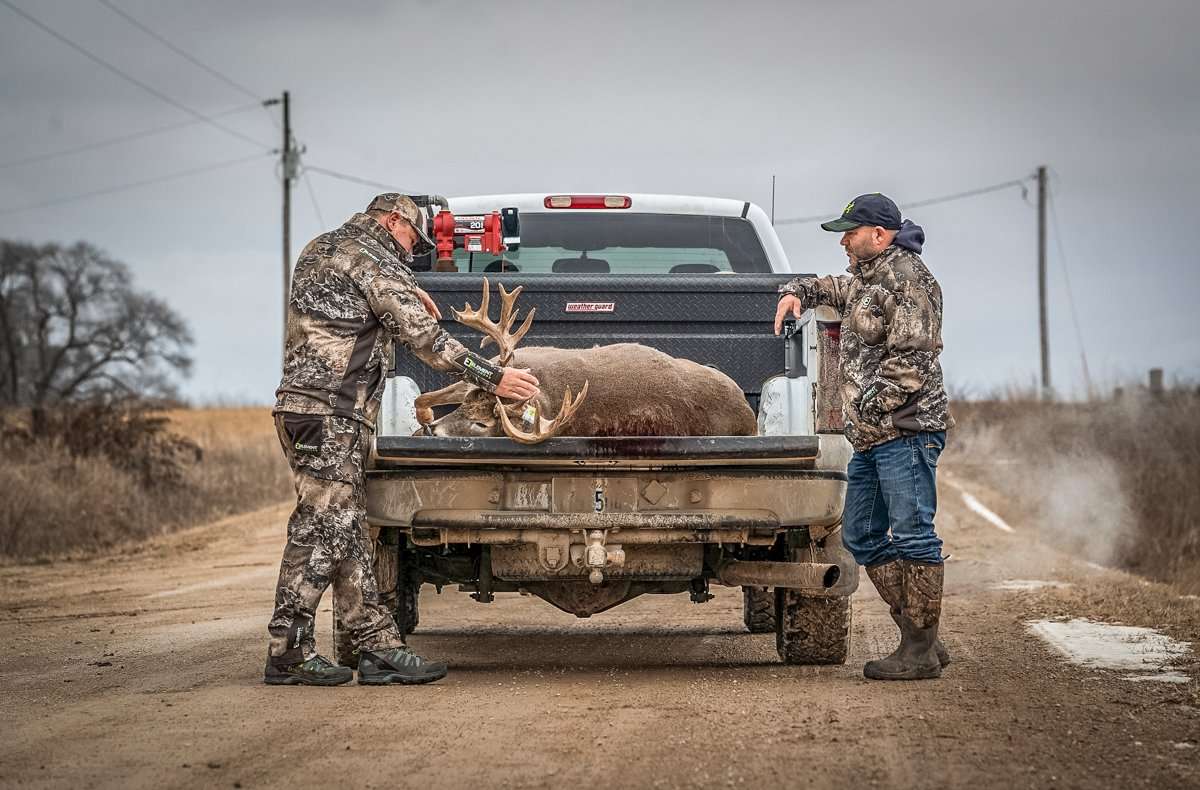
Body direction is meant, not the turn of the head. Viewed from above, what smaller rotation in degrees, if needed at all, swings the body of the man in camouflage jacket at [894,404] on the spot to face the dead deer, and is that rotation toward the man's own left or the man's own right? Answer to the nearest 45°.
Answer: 0° — they already face it

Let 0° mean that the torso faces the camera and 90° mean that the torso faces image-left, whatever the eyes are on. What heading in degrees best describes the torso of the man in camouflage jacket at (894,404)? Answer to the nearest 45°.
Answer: approximately 90°

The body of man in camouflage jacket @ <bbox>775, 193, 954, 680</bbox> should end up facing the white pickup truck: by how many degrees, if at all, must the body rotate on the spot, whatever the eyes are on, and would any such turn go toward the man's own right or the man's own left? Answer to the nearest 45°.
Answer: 0° — they already face it

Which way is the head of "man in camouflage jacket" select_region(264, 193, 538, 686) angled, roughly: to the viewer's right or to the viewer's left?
to the viewer's right

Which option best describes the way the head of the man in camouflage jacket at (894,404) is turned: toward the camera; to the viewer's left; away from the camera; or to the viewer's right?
to the viewer's left

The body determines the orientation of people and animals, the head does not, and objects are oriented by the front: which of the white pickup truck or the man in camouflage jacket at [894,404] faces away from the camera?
the white pickup truck

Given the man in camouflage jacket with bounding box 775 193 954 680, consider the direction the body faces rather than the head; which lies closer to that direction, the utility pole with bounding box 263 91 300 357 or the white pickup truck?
the white pickup truck

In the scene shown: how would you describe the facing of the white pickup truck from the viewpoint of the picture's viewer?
facing away from the viewer

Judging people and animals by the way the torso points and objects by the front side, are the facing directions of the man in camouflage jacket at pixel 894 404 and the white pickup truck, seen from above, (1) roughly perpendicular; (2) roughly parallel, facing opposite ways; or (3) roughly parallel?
roughly perpendicular

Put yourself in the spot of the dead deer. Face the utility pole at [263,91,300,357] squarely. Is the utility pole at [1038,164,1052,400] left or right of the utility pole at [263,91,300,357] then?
right

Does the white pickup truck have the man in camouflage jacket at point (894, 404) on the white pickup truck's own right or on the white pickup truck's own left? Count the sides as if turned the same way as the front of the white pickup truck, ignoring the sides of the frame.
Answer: on the white pickup truck's own right

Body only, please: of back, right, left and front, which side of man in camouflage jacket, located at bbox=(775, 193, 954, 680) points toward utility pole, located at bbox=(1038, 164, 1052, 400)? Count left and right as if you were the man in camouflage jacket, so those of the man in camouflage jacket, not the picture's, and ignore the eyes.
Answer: right
